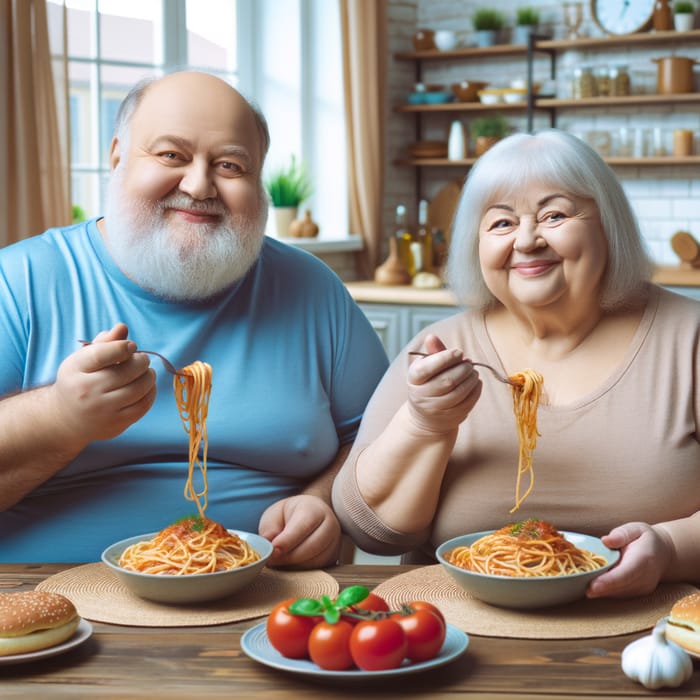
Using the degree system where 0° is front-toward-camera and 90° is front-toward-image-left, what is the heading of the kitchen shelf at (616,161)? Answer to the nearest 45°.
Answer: approximately 0°

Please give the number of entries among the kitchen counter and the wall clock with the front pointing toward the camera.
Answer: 2

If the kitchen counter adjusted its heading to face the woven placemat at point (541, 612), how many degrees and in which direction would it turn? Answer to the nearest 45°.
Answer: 0° — it already faces it

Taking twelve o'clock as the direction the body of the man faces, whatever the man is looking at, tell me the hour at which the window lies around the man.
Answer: The window is roughly at 6 o'clock from the man.
